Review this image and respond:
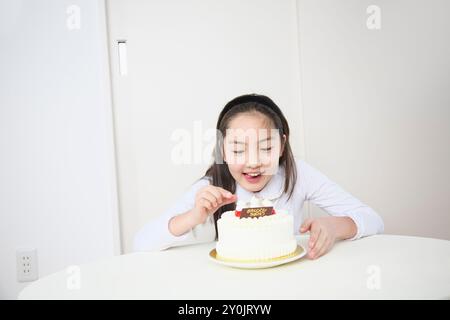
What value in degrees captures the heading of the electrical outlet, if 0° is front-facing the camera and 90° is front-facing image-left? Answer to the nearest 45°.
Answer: approximately 0°

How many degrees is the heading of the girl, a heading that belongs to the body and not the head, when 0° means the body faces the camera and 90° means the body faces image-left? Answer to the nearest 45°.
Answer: approximately 0°

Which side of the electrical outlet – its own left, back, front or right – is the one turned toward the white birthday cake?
front

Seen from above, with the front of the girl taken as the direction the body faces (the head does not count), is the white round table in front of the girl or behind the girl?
in front

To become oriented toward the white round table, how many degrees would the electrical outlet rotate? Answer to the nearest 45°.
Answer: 0° — it already faces it

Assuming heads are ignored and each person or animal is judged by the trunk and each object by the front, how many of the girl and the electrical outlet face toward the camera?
2
